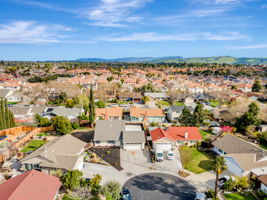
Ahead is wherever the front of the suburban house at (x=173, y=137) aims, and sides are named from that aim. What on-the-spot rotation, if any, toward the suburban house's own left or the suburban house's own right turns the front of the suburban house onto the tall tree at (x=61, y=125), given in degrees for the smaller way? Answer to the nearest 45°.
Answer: approximately 90° to the suburban house's own right

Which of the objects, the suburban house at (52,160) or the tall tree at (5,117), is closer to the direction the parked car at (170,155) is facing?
the tall tree

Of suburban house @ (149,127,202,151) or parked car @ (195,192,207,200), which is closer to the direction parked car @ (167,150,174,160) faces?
the suburban house

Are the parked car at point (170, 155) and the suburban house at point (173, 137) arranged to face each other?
yes

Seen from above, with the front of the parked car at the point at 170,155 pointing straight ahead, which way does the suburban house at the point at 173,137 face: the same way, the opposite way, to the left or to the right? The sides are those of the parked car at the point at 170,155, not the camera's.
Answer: the opposite way

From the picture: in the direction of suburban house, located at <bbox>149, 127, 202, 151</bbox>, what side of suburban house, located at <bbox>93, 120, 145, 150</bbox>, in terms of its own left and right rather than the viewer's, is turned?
left

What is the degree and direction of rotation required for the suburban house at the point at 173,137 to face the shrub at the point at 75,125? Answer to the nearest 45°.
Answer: approximately 90° to its right

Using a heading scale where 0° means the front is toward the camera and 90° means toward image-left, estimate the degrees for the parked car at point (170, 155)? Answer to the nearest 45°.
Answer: approximately 180°

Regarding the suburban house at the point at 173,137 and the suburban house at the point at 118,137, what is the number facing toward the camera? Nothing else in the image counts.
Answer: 2

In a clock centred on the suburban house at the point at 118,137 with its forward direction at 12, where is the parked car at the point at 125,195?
The parked car is roughly at 12 o'clock from the suburban house.

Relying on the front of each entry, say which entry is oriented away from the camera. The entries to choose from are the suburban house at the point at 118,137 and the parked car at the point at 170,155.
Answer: the parked car

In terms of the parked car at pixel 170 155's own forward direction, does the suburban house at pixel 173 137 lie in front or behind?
in front

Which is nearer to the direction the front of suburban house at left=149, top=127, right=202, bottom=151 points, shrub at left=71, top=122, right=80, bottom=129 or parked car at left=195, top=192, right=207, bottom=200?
the parked car

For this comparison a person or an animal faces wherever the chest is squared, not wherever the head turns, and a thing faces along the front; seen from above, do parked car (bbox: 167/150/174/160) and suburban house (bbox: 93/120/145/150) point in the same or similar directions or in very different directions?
very different directions
